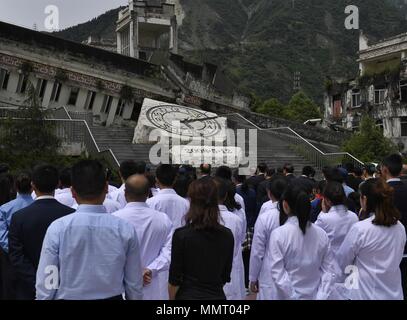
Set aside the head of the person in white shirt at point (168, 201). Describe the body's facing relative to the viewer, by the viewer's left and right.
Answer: facing away from the viewer

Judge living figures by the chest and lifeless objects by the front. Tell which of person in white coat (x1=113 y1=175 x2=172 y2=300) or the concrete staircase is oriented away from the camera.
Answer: the person in white coat

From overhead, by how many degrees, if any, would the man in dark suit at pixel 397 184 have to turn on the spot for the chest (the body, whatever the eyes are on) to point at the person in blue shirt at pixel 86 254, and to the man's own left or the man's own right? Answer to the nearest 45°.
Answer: approximately 90° to the man's own left

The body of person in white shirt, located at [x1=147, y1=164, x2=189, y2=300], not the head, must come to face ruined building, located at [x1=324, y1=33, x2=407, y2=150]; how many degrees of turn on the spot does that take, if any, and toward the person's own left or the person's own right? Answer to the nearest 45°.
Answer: approximately 45° to the person's own right

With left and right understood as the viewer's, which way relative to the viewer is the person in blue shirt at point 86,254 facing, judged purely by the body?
facing away from the viewer

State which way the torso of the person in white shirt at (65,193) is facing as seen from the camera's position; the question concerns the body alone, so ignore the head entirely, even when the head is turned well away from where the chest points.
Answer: away from the camera

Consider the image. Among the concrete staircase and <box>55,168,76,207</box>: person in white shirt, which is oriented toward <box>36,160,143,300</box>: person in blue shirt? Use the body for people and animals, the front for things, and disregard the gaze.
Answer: the concrete staircase

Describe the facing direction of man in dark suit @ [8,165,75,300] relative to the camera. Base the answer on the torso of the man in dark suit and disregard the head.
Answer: away from the camera

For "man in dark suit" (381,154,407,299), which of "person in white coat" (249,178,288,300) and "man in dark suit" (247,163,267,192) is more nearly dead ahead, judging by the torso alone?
the man in dark suit

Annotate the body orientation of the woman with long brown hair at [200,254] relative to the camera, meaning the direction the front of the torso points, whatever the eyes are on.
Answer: away from the camera

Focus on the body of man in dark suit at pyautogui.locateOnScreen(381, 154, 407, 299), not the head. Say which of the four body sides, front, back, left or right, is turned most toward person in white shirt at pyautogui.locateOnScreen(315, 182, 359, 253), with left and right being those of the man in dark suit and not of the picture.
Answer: left

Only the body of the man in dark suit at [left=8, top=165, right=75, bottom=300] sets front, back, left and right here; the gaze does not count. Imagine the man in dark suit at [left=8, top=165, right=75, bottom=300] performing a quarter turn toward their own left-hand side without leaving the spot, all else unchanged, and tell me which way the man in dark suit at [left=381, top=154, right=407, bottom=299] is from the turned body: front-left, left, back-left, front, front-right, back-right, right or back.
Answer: back
